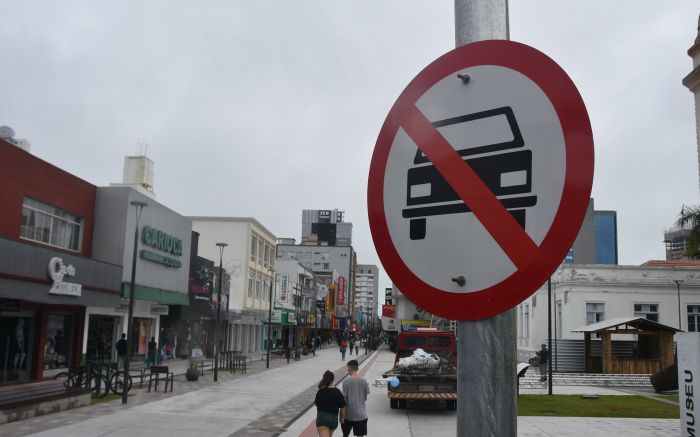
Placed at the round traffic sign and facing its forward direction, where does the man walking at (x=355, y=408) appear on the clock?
The man walking is roughly at 4 o'clock from the round traffic sign.

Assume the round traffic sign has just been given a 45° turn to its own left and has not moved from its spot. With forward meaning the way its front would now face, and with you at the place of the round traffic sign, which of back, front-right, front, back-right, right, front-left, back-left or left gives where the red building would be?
back-right

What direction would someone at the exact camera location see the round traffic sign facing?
facing the viewer and to the left of the viewer

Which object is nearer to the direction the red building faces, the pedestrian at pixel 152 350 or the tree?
the tree

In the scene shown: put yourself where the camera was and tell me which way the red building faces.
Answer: facing the viewer and to the right of the viewer

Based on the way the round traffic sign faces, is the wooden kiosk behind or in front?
behind

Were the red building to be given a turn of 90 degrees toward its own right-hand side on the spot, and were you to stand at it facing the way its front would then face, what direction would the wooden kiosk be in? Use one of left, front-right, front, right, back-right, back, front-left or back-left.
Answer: back-left

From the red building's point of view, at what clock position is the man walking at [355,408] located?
The man walking is roughly at 1 o'clock from the red building.

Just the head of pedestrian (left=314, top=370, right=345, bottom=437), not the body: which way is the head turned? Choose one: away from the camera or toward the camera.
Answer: away from the camera

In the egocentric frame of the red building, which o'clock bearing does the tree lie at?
The tree is roughly at 11 o'clock from the red building.

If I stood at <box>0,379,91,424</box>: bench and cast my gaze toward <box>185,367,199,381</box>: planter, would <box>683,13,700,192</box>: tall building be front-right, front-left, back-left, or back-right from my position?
front-right
